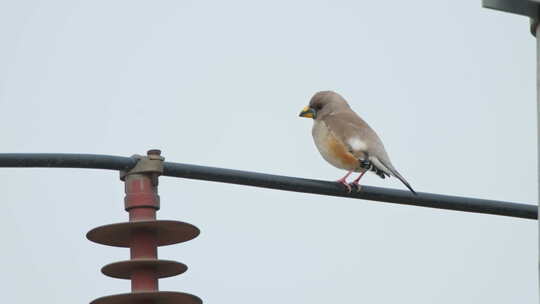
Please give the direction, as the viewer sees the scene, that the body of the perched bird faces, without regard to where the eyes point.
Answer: to the viewer's left
